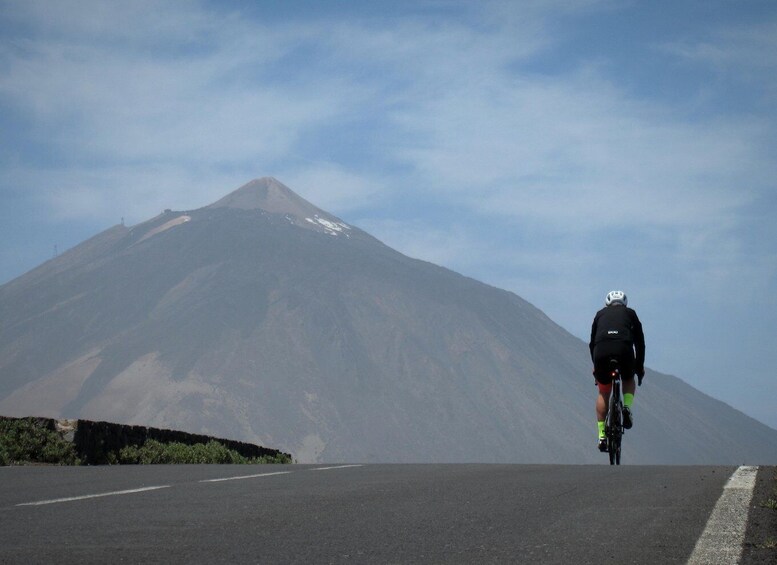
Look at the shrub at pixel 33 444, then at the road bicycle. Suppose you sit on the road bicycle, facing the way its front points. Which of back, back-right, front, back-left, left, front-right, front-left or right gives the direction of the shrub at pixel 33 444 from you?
left

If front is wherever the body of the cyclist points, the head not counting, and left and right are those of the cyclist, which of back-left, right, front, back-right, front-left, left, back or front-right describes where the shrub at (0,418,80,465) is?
left

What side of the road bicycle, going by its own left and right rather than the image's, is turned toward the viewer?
back

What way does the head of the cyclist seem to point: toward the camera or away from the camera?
away from the camera

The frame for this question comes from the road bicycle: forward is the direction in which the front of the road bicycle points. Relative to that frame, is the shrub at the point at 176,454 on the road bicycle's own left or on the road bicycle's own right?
on the road bicycle's own left

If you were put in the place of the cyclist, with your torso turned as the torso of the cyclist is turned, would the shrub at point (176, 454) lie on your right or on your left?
on your left

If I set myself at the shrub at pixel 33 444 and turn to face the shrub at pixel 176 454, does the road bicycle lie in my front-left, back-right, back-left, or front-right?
front-right

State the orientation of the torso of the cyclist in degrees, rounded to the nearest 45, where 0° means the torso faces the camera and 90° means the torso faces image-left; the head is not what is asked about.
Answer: approximately 180°
